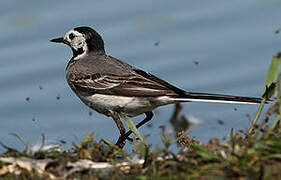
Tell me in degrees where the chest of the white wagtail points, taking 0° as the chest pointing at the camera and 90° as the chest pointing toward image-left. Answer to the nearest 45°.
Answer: approximately 90°
